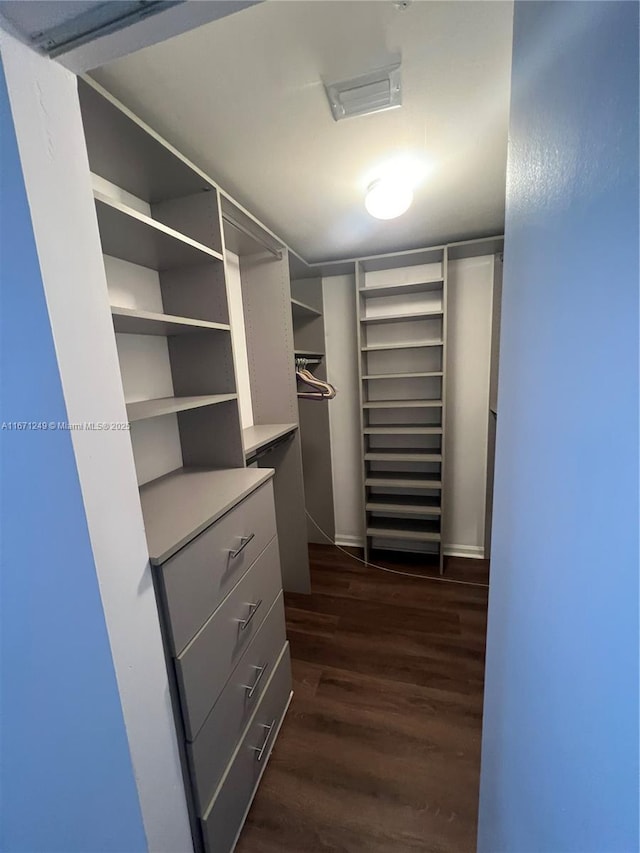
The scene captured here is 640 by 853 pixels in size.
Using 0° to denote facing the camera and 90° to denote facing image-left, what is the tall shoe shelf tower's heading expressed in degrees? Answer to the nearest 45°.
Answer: approximately 0°
